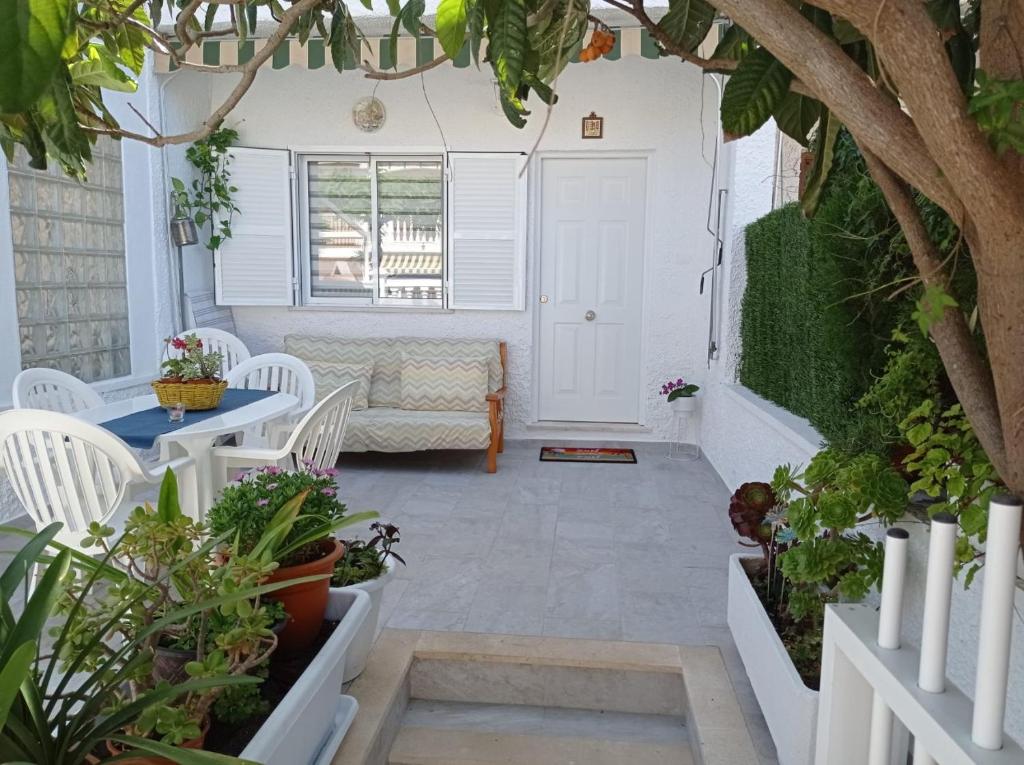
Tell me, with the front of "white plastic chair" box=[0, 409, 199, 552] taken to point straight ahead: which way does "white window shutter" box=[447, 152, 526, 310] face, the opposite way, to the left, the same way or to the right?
the opposite way

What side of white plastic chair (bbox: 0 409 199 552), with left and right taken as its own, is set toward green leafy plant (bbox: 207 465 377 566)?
right

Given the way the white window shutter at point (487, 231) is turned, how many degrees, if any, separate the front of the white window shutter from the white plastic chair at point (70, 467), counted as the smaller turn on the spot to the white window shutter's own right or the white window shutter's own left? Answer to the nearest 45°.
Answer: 0° — it already faces it

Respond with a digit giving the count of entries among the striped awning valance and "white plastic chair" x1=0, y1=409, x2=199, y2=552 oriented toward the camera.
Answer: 1

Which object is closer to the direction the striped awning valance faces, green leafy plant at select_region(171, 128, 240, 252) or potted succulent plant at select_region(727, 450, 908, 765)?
the potted succulent plant

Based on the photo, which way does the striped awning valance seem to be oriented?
toward the camera

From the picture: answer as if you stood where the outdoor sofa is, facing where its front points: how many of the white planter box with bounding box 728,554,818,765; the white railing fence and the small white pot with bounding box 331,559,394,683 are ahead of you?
3

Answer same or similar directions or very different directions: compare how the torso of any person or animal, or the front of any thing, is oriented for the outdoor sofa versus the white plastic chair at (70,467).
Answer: very different directions

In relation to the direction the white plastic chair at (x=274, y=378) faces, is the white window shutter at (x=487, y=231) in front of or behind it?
behind

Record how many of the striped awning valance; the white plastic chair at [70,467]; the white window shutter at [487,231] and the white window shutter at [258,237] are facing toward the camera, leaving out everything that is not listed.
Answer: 3

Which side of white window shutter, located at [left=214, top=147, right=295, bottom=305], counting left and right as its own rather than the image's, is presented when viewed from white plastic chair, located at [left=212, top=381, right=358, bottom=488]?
front

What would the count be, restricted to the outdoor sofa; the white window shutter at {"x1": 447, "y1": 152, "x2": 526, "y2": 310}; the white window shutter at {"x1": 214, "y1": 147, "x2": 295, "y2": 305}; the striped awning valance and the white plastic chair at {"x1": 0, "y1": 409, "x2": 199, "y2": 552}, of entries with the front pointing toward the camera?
4

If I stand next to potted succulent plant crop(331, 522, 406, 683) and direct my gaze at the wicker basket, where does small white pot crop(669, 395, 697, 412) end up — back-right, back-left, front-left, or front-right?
front-right

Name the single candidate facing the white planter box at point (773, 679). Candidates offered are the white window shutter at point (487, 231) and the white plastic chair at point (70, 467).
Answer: the white window shutter

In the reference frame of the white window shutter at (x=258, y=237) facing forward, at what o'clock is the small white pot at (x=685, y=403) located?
The small white pot is roughly at 10 o'clock from the white window shutter.

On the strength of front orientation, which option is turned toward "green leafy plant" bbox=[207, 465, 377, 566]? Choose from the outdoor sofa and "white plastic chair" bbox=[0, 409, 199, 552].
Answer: the outdoor sofa

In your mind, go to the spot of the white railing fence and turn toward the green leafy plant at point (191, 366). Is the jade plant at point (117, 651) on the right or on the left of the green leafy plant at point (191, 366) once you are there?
left

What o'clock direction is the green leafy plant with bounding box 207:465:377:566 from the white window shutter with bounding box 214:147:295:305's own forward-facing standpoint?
The green leafy plant is roughly at 12 o'clock from the white window shutter.

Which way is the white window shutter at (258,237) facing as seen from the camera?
toward the camera
